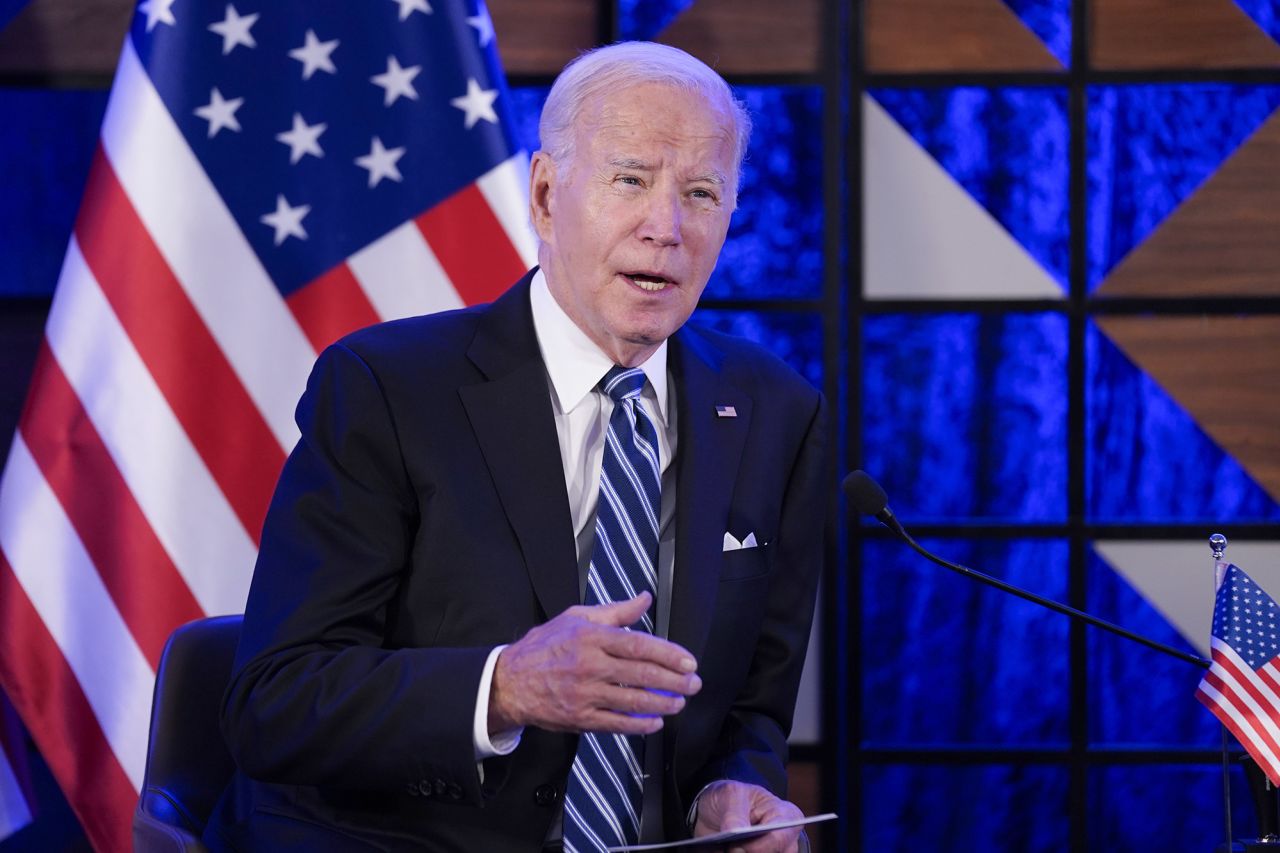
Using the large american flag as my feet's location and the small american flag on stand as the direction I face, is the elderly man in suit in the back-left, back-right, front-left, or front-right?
front-right

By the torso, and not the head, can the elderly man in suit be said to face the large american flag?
no

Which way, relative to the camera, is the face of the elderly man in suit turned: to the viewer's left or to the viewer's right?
to the viewer's right

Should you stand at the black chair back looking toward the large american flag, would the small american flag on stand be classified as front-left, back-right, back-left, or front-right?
back-right

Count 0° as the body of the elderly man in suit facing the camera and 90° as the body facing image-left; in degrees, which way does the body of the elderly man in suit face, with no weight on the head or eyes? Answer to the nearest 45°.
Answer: approximately 315°

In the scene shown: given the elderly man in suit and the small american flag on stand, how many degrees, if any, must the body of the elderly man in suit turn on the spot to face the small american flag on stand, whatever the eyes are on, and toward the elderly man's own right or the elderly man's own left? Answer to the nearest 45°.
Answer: approximately 45° to the elderly man's own left

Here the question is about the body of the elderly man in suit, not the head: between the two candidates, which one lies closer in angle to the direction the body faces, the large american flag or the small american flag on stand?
the small american flag on stand
